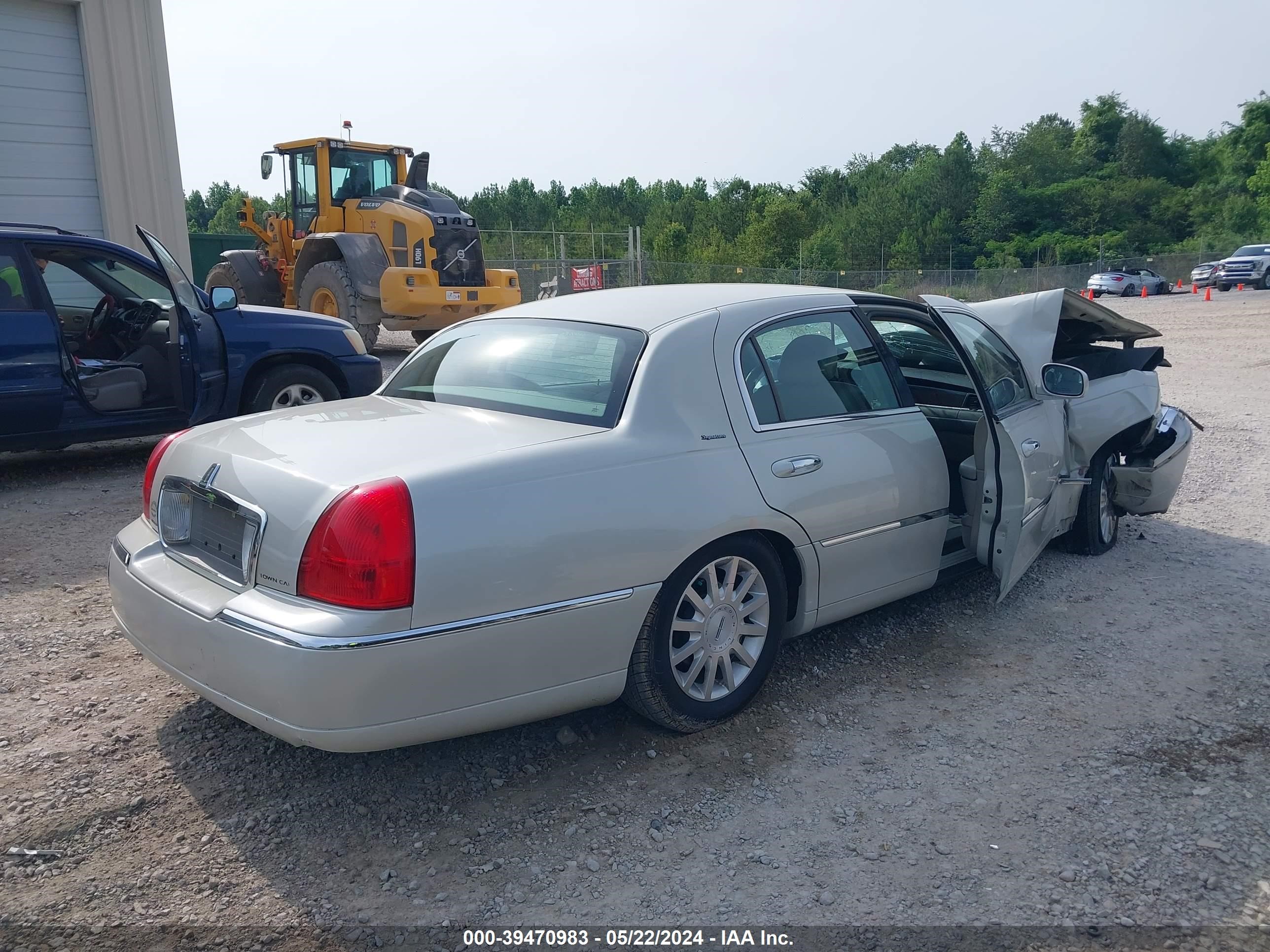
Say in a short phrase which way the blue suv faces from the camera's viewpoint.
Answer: facing to the right of the viewer

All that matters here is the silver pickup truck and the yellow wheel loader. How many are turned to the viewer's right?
0

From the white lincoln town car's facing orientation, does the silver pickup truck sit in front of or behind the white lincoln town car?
in front

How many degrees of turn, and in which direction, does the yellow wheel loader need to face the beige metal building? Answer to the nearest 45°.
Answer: approximately 90° to its left

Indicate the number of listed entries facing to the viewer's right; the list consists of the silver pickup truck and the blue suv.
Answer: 1

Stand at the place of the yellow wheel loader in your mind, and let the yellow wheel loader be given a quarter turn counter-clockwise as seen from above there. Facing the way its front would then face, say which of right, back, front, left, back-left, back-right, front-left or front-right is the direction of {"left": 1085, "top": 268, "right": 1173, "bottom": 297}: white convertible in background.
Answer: back

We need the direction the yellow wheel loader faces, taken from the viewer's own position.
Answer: facing away from the viewer and to the left of the viewer

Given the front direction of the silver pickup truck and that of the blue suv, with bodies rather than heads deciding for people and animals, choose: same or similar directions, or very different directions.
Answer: very different directions

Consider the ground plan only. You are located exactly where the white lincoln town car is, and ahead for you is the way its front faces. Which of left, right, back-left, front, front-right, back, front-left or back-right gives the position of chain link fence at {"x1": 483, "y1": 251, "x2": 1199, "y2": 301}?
front-left

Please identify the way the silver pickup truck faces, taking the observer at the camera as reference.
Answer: facing the viewer and to the left of the viewer

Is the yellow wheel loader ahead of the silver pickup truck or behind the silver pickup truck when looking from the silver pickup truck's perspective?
ahead

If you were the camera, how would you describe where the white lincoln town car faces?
facing away from the viewer and to the right of the viewer

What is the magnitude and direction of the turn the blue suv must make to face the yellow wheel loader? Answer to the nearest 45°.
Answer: approximately 90° to its left

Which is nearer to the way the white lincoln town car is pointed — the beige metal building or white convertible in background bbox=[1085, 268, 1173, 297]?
the white convertible in background

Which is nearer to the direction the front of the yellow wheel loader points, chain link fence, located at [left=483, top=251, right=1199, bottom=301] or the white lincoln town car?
the chain link fence

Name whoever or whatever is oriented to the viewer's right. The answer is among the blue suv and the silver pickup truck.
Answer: the blue suv
